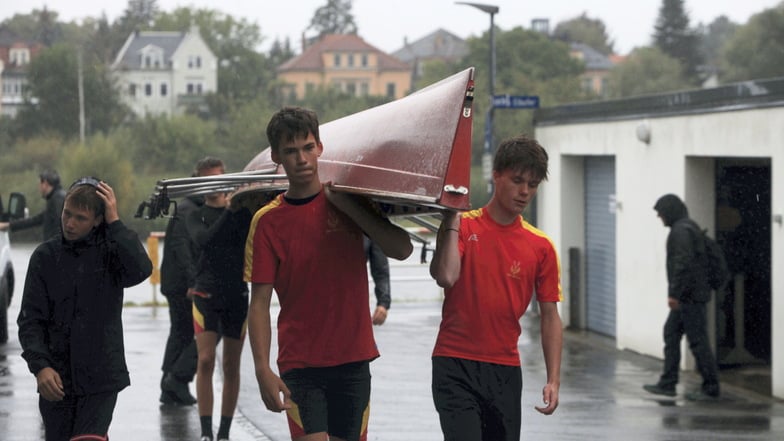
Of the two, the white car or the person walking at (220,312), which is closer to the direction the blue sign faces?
the person walking

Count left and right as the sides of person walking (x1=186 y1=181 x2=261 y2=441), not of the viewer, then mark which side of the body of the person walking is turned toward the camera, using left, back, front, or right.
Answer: front

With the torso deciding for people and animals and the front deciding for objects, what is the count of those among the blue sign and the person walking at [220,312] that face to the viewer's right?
0

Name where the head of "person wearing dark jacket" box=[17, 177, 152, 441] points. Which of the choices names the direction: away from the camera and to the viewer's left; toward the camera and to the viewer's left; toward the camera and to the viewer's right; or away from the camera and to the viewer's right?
toward the camera and to the viewer's left

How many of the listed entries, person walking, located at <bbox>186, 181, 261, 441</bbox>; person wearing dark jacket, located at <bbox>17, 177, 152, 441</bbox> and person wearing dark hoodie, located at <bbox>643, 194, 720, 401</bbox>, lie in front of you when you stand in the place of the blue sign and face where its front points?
3

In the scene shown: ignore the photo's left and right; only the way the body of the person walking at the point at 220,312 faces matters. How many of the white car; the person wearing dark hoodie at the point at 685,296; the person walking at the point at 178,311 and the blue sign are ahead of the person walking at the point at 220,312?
0

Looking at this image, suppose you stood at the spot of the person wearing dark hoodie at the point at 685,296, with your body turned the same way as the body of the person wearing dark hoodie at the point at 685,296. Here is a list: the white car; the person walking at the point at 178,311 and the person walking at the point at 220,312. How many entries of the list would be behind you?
0

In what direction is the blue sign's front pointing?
toward the camera

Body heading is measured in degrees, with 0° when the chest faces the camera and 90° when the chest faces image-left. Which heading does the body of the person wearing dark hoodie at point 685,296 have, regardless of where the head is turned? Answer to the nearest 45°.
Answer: approximately 90°

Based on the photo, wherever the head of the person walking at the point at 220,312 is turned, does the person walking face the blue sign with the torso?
no

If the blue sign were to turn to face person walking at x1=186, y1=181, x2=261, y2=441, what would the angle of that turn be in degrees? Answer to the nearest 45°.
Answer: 0° — it already faces them

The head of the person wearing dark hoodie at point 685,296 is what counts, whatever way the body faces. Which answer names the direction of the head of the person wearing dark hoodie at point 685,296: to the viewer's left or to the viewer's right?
to the viewer's left
